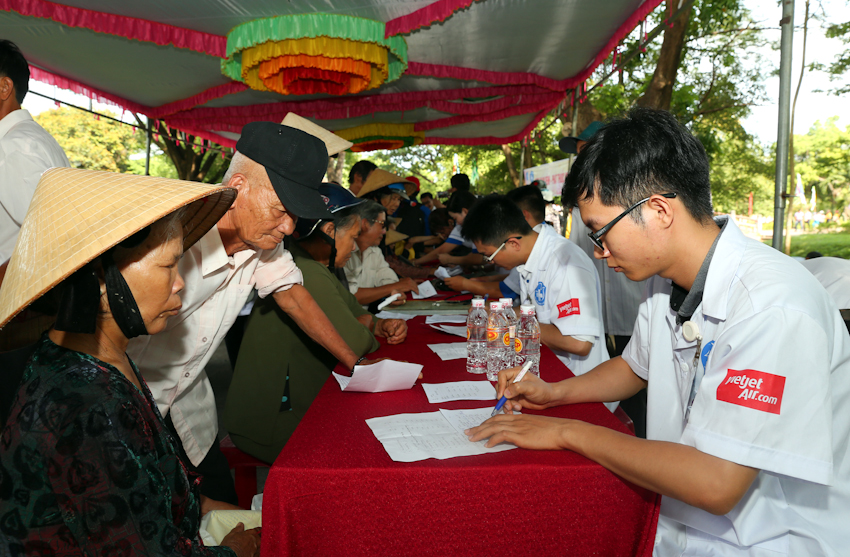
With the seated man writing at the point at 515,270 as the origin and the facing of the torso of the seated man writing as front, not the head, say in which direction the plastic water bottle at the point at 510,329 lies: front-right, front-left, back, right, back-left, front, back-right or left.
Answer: left

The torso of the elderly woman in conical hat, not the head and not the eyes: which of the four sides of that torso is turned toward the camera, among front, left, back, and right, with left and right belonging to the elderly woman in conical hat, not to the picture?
right

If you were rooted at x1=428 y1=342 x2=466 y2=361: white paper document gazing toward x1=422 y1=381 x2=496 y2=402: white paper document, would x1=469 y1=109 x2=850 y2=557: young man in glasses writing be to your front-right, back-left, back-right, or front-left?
front-left

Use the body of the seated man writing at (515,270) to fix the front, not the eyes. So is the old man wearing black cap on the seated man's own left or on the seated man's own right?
on the seated man's own left

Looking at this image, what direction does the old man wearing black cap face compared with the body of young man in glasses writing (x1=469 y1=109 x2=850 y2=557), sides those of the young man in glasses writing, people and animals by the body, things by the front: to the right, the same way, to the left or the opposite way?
the opposite way

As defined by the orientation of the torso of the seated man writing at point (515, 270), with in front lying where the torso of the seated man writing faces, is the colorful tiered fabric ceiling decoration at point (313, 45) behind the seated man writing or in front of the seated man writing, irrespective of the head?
in front

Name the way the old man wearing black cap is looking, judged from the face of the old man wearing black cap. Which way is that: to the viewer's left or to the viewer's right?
to the viewer's right

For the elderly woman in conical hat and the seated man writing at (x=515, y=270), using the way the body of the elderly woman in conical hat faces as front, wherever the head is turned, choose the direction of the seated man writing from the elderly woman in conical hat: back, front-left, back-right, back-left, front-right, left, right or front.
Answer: front-left

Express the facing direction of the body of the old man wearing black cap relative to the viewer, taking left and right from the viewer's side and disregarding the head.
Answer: facing the viewer and to the right of the viewer

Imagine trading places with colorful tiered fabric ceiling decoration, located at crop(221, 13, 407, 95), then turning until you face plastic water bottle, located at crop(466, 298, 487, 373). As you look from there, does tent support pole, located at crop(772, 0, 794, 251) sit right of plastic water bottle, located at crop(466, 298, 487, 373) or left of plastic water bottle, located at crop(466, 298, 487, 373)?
left

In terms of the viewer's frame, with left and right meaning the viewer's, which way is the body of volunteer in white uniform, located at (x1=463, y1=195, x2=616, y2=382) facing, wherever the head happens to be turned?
facing to the left of the viewer

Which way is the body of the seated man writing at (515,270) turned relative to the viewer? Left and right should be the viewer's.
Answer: facing to the left of the viewer

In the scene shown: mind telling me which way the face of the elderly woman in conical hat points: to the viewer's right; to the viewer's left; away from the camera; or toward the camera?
to the viewer's right

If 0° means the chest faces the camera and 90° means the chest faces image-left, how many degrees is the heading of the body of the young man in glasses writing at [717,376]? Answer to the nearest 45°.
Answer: approximately 90°
